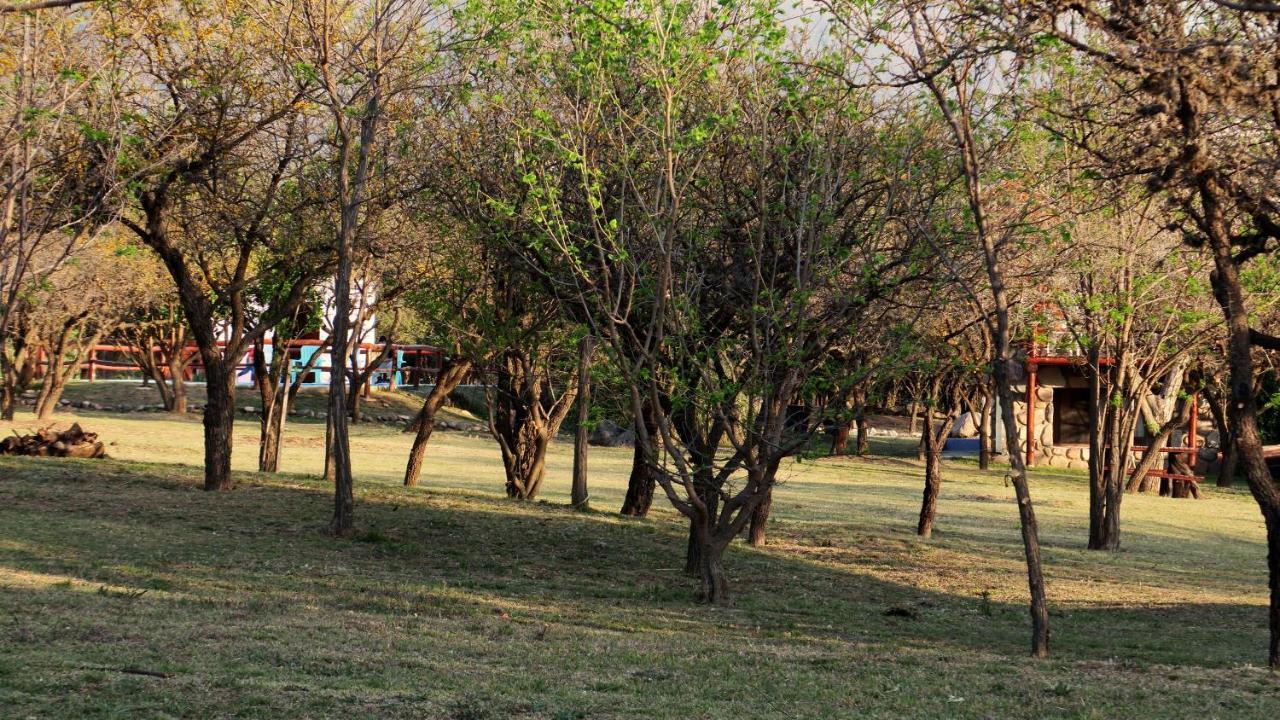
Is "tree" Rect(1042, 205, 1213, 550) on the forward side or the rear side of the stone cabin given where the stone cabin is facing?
on the forward side

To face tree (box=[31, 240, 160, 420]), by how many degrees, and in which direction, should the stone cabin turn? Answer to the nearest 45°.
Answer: approximately 45° to its right

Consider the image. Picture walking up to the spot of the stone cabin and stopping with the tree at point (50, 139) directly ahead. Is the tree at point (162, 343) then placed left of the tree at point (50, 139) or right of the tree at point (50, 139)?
right

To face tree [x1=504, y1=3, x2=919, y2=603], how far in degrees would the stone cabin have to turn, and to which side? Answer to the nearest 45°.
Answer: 0° — it already faces it

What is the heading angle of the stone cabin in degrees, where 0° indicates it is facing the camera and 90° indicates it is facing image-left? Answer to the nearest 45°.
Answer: approximately 0°

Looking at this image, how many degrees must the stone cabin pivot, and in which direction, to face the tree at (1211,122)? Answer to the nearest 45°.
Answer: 0° — it already faces it
